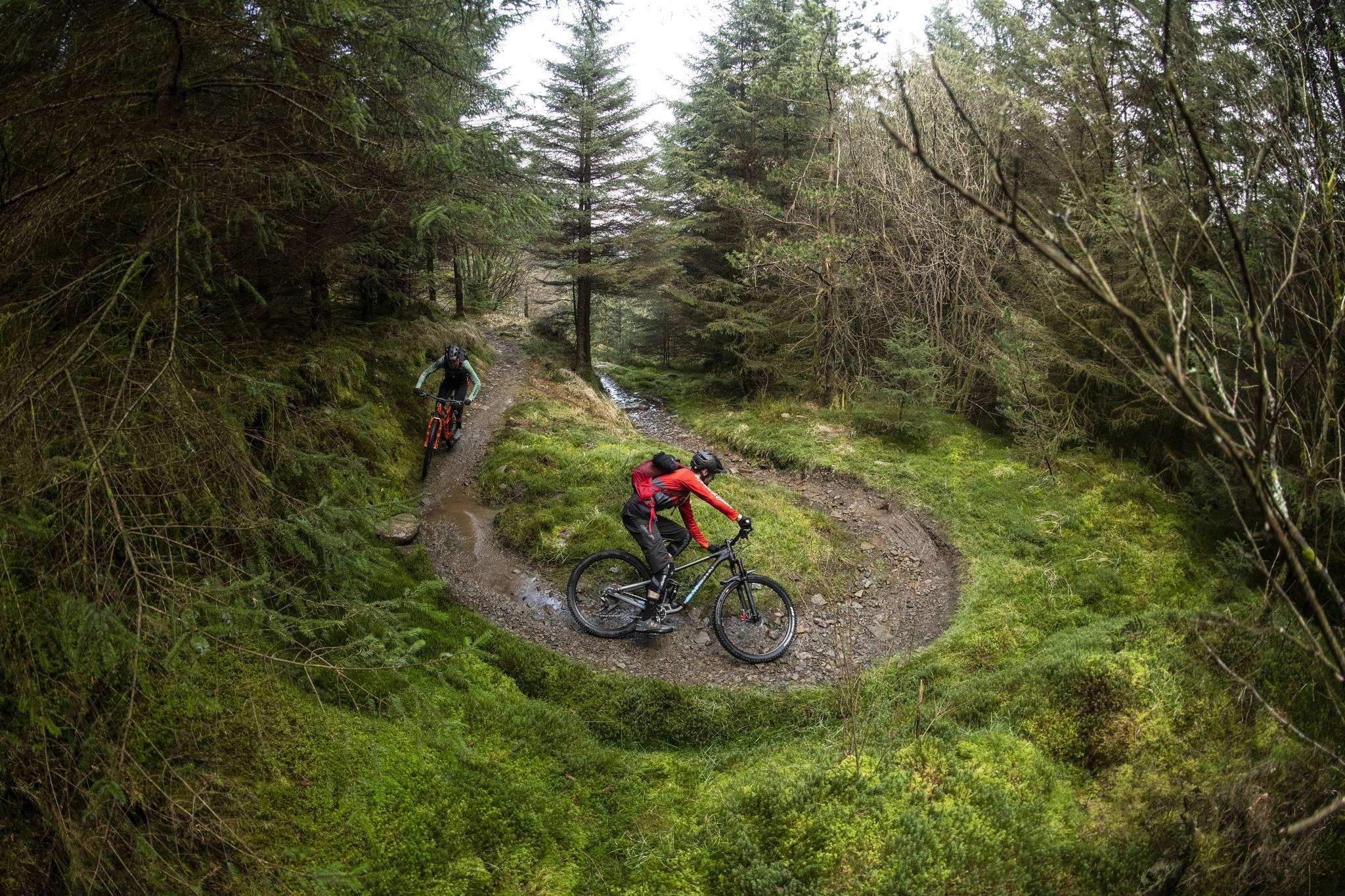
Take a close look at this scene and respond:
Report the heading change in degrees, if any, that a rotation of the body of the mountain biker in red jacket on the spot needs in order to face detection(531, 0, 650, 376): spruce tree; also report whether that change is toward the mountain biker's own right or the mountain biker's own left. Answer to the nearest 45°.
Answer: approximately 90° to the mountain biker's own left

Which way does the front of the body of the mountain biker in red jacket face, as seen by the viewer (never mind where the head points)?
to the viewer's right

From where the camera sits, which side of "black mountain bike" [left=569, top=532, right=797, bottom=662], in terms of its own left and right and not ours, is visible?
right

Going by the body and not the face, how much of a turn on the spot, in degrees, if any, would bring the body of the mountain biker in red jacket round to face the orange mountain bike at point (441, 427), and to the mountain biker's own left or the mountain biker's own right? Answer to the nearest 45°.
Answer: approximately 135° to the mountain biker's own left

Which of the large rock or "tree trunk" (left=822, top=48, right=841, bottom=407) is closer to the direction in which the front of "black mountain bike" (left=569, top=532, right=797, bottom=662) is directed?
the tree trunk

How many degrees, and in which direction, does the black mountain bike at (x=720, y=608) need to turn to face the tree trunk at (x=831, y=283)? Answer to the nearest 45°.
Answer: approximately 90° to its left

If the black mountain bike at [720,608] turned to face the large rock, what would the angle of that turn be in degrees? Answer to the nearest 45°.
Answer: approximately 180°

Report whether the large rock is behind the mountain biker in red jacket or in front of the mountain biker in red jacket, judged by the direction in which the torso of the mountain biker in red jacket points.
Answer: behind
